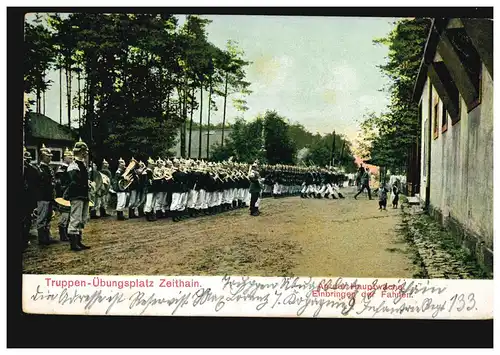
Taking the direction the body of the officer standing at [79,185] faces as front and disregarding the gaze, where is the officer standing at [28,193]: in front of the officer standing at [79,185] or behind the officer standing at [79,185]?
behind

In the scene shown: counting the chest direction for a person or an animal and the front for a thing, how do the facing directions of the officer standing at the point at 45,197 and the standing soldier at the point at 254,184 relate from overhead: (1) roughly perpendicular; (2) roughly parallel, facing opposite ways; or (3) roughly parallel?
roughly perpendicular

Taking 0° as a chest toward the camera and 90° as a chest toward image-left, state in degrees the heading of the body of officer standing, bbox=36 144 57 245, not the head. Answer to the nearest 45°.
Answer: approximately 270°

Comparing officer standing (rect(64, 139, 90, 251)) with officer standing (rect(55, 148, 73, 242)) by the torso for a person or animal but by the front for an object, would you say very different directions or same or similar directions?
same or similar directions

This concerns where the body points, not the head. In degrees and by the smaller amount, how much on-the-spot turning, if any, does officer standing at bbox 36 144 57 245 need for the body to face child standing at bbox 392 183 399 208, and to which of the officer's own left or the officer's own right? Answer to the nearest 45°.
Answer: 0° — they already face them

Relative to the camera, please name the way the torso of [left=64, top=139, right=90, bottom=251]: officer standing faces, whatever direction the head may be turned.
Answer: to the viewer's right

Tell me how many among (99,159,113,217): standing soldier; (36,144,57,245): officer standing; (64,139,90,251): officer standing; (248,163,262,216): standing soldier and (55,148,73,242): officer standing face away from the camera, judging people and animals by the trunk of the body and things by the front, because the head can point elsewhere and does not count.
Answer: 0

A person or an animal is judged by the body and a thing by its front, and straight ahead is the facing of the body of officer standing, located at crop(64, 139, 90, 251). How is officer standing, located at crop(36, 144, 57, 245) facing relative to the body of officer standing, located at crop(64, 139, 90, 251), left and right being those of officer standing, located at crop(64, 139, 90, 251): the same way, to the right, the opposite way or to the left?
the same way

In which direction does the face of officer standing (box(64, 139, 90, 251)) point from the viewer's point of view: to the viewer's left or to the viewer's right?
to the viewer's right
